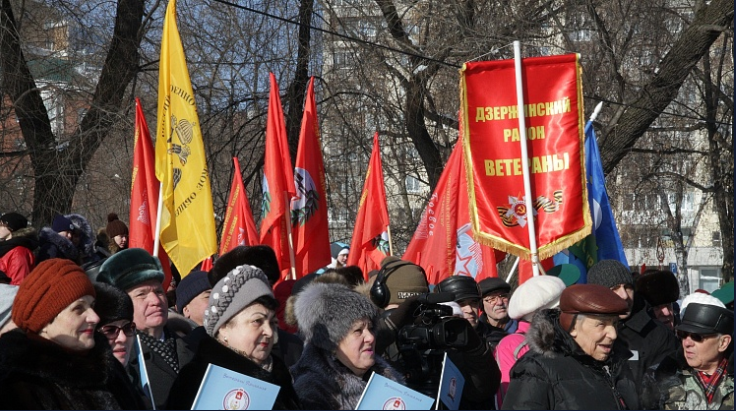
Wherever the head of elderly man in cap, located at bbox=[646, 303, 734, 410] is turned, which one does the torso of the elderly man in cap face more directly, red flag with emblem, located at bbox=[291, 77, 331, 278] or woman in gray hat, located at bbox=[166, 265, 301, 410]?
the woman in gray hat

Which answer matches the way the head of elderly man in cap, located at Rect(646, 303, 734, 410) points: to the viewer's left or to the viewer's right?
to the viewer's left

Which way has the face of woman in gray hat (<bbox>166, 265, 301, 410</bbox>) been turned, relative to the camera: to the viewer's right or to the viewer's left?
to the viewer's right

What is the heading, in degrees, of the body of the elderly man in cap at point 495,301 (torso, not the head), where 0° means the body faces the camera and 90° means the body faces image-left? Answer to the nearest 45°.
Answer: approximately 315°

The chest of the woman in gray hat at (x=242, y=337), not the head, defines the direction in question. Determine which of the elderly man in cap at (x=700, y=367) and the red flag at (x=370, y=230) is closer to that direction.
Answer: the elderly man in cap

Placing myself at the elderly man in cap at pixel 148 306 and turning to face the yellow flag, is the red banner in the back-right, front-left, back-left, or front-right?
front-right

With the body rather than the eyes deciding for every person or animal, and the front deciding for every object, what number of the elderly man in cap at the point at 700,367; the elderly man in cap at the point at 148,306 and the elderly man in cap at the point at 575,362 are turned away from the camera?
0

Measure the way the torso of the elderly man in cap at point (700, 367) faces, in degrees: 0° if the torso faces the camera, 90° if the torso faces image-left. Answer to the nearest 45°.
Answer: approximately 45°

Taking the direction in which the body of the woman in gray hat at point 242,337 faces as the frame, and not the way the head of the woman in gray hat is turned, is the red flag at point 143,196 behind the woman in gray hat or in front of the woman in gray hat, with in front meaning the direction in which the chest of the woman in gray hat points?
behind
